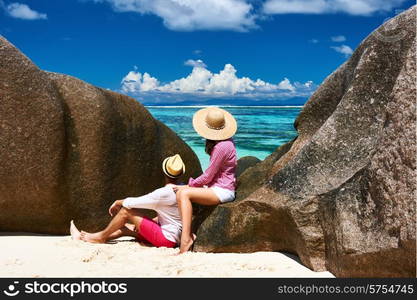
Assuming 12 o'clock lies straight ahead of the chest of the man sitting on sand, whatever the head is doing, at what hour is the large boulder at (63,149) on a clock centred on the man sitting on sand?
The large boulder is roughly at 1 o'clock from the man sitting on sand.

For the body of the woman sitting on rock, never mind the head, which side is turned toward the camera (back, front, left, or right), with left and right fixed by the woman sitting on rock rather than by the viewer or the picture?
left

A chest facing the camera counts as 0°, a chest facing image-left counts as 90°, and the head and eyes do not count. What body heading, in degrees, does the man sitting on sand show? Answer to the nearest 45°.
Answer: approximately 90°

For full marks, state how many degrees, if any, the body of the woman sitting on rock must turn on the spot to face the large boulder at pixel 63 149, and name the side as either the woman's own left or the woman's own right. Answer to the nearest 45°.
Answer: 0° — they already face it

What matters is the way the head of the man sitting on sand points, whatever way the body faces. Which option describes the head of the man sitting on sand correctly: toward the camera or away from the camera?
away from the camera

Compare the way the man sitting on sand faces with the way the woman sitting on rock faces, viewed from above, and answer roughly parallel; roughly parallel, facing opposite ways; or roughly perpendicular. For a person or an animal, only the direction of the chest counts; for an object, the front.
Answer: roughly parallel
